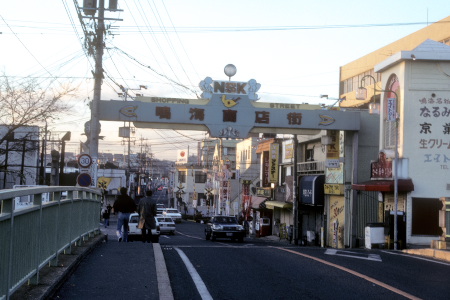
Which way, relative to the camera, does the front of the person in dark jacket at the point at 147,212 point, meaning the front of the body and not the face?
away from the camera

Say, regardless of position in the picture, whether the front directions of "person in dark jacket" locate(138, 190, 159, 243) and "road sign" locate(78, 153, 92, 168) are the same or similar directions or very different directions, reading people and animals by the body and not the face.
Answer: very different directions

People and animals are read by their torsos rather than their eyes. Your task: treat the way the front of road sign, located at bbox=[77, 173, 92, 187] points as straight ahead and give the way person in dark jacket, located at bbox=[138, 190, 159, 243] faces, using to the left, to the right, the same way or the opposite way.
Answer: the opposite way

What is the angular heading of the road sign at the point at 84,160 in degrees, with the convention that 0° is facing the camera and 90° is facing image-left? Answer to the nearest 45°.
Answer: approximately 0°

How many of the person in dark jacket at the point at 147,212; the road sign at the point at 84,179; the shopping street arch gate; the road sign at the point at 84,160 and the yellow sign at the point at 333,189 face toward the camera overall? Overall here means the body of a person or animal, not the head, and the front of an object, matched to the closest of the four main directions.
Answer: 4

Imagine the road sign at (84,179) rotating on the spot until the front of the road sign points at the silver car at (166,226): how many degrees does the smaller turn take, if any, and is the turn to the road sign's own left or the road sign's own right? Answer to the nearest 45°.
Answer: approximately 180°

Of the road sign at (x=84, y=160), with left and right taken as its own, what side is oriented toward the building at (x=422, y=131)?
left
